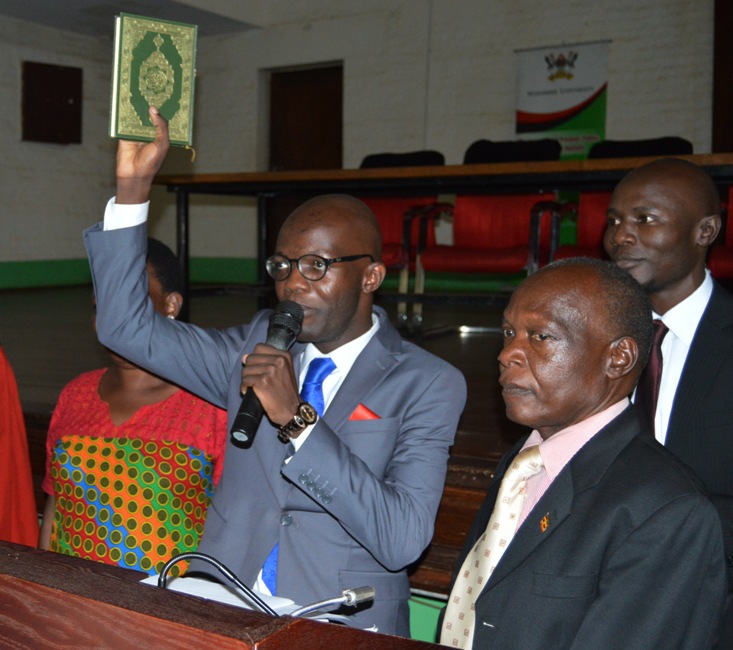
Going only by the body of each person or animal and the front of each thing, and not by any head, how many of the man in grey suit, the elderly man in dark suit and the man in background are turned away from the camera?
0

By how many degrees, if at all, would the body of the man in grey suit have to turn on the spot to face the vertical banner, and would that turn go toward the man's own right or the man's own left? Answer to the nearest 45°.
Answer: approximately 135° to the man's own right

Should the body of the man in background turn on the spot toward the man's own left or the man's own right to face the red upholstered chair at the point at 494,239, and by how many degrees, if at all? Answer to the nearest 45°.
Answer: approximately 135° to the man's own right

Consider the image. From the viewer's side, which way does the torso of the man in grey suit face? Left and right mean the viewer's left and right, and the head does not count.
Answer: facing the viewer and to the left of the viewer

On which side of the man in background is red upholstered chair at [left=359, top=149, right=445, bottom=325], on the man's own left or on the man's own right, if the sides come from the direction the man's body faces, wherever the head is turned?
on the man's own right

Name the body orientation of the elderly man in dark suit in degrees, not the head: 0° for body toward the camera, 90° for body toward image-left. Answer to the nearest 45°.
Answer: approximately 45°

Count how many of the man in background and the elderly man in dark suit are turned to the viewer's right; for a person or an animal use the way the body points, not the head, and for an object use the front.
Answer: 0

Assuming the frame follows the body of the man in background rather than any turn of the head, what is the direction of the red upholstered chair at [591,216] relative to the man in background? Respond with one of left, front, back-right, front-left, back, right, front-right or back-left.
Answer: back-right
